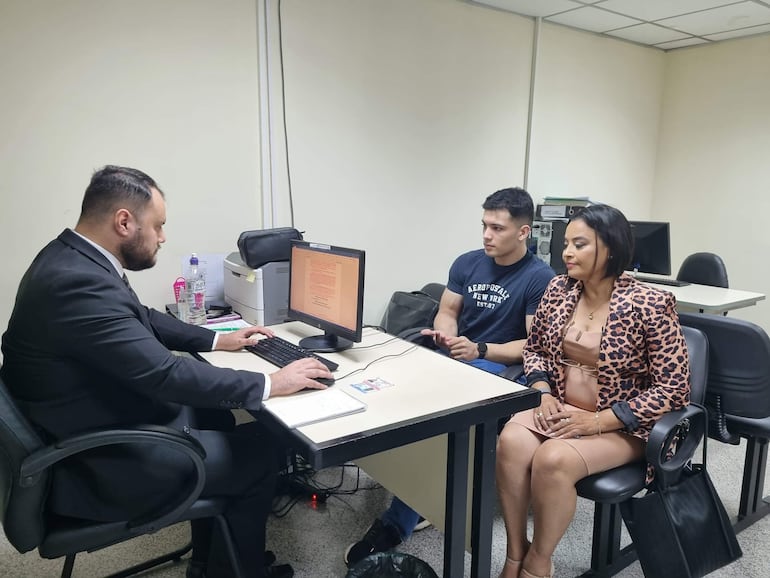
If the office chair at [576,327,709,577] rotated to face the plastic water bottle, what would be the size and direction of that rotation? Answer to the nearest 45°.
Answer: approximately 45° to its right

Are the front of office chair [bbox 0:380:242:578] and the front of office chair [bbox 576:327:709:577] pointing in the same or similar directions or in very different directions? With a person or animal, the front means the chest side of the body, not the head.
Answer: very different directions

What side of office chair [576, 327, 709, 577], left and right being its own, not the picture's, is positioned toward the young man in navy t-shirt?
right

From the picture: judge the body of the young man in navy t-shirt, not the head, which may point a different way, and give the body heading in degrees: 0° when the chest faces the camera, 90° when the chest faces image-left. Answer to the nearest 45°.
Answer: approximately 45°

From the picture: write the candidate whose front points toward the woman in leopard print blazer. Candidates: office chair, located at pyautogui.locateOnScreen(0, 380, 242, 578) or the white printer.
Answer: the office chair

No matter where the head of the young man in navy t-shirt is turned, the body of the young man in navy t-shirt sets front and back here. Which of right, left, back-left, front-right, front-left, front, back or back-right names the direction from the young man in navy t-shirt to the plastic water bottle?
front-right

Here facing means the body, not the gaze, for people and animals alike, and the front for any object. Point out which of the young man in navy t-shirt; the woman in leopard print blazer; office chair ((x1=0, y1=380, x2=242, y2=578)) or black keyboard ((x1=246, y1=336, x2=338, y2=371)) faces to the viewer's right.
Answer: the office chair

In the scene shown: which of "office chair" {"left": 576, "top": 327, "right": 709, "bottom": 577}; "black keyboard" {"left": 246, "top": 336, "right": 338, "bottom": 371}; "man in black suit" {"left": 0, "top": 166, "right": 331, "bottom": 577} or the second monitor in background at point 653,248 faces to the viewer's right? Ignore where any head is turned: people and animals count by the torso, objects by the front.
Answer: the man in black suit

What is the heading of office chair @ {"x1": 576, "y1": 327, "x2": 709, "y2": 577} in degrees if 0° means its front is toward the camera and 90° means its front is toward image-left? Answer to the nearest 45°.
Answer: approximately 45°
